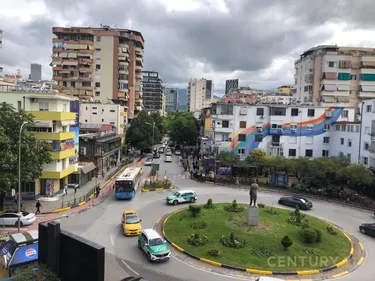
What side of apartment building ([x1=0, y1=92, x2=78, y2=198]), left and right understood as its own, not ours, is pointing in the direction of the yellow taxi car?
front

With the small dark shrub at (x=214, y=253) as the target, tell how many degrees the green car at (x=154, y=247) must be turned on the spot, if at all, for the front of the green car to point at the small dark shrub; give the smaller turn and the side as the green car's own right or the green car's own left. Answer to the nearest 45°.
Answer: approximately 45° to the green car's own left

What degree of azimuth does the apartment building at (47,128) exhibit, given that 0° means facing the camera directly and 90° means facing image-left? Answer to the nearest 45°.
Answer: approximately 315°

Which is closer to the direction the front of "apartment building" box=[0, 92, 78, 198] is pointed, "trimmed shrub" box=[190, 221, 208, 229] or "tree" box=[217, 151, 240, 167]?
the trimmed shrub

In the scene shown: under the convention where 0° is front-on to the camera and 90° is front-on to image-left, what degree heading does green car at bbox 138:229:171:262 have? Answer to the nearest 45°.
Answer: approximately 315°

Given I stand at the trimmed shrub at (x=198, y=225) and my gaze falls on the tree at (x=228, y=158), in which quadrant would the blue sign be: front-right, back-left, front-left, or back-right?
back-left

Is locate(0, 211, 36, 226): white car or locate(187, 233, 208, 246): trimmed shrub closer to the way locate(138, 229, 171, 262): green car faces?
the trimmed shrub

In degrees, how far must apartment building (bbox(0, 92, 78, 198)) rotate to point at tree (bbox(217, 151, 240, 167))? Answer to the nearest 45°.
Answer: approximately 45° to its left

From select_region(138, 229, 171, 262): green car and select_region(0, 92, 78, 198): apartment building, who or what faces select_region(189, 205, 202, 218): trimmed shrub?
the apartment building

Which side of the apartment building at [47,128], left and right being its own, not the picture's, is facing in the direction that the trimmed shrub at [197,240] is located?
front

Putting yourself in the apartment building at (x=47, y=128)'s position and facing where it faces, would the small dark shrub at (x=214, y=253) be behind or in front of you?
in front
